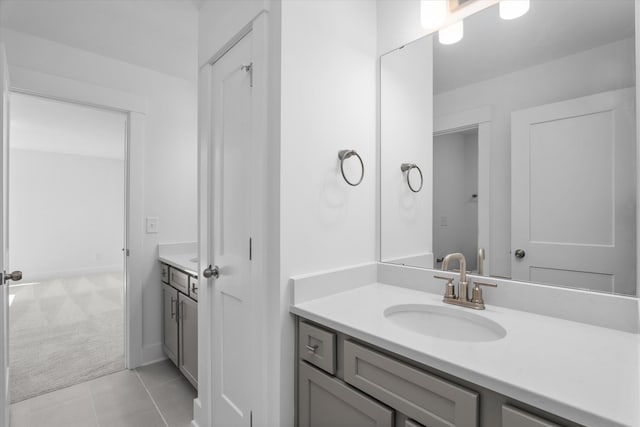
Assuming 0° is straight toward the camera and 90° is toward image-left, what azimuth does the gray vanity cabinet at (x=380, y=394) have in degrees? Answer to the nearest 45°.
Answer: approximately 45°

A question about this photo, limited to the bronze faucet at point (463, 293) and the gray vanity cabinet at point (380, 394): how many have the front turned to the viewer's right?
0

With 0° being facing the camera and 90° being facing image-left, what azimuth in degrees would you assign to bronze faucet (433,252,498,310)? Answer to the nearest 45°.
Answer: approximately 45°

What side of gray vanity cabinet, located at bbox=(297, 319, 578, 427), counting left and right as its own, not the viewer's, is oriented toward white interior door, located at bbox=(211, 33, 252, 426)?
right

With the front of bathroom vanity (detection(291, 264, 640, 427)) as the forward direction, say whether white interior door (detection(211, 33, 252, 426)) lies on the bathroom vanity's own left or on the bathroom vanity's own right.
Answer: on the bathroom vanity's own right

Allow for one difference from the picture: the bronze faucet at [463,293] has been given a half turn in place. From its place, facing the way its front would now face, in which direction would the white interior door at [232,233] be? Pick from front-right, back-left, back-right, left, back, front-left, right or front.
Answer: back-left

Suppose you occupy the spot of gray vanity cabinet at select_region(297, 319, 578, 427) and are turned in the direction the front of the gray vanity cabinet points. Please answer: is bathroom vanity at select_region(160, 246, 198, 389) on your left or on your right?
on your right
